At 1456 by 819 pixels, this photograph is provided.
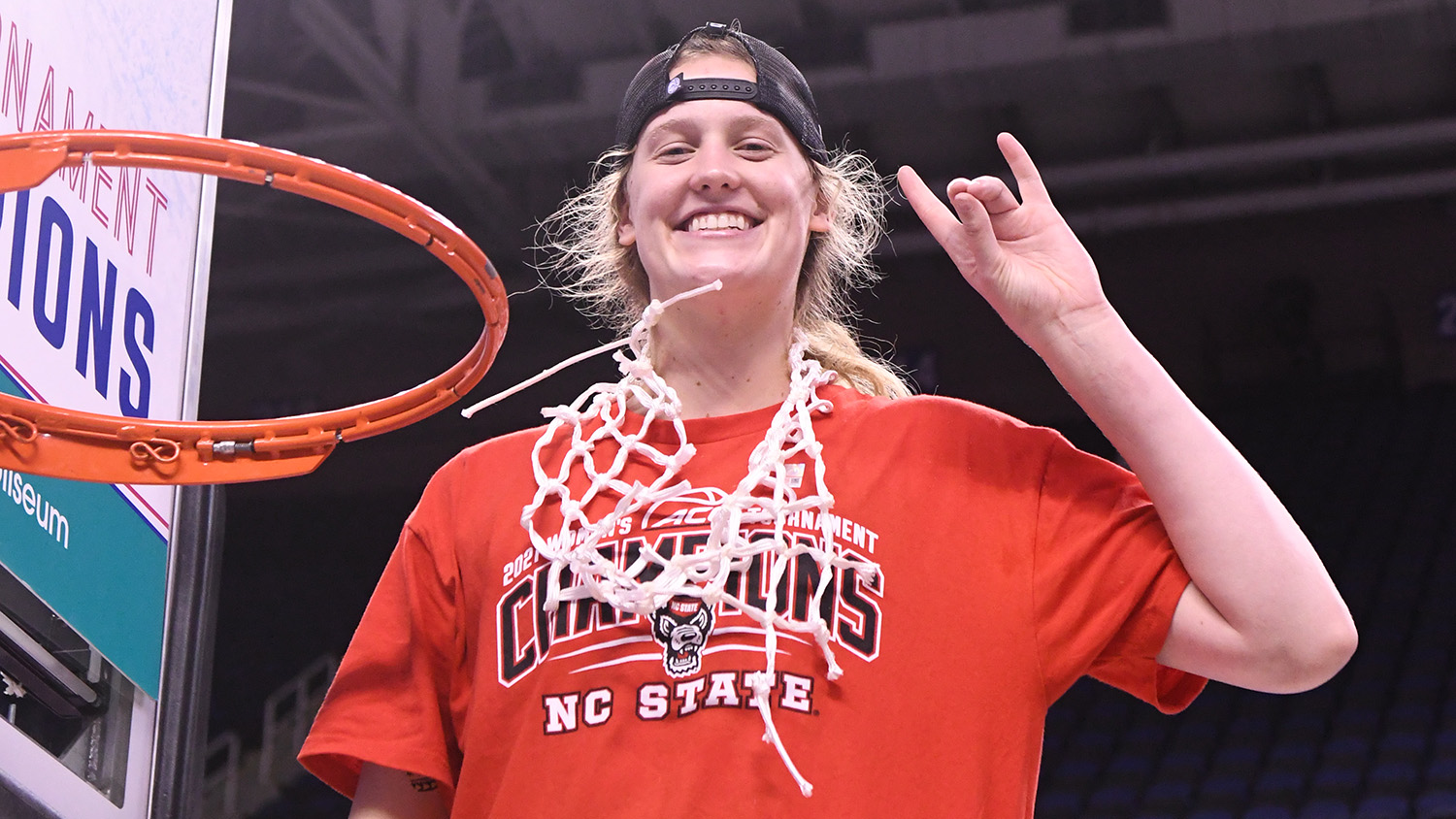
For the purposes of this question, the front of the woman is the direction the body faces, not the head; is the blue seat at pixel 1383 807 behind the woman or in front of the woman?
behind

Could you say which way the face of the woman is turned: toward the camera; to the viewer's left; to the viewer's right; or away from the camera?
toward the camera

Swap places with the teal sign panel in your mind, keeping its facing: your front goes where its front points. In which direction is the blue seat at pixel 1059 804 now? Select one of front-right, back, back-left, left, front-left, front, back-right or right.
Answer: left

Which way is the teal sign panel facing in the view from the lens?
facing the viewer and to the right of the viewer

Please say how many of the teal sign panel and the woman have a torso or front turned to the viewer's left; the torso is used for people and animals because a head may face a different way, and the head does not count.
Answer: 0

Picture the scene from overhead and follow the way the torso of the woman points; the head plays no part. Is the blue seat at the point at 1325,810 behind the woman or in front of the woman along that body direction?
behind

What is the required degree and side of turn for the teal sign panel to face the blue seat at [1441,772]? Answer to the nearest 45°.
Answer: approximately 90° to its left

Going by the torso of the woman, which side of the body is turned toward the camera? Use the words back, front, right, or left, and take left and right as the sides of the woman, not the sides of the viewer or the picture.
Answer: front
